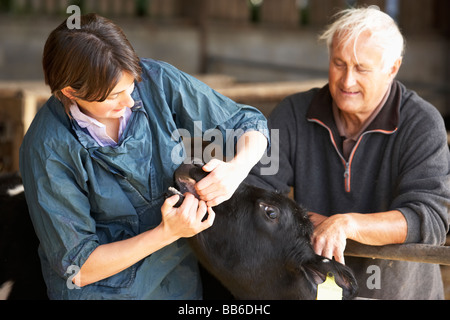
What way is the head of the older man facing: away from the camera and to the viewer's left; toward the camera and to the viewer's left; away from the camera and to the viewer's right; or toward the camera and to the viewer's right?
toward the camera and to the viewer's left

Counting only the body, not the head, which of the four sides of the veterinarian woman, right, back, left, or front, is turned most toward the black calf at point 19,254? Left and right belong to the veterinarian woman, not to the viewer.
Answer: back

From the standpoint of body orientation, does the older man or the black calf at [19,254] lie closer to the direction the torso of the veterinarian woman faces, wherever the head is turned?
the older man

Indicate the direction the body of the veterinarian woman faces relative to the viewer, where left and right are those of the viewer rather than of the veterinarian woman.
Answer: facing the viewer and to the right of the viewer

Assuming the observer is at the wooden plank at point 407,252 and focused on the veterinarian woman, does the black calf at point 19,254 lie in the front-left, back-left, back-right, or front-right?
front-right

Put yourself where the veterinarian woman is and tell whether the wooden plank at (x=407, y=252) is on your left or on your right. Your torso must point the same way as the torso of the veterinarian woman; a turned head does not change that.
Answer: on your left

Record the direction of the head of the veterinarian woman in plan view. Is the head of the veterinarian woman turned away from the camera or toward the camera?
toward the camera
